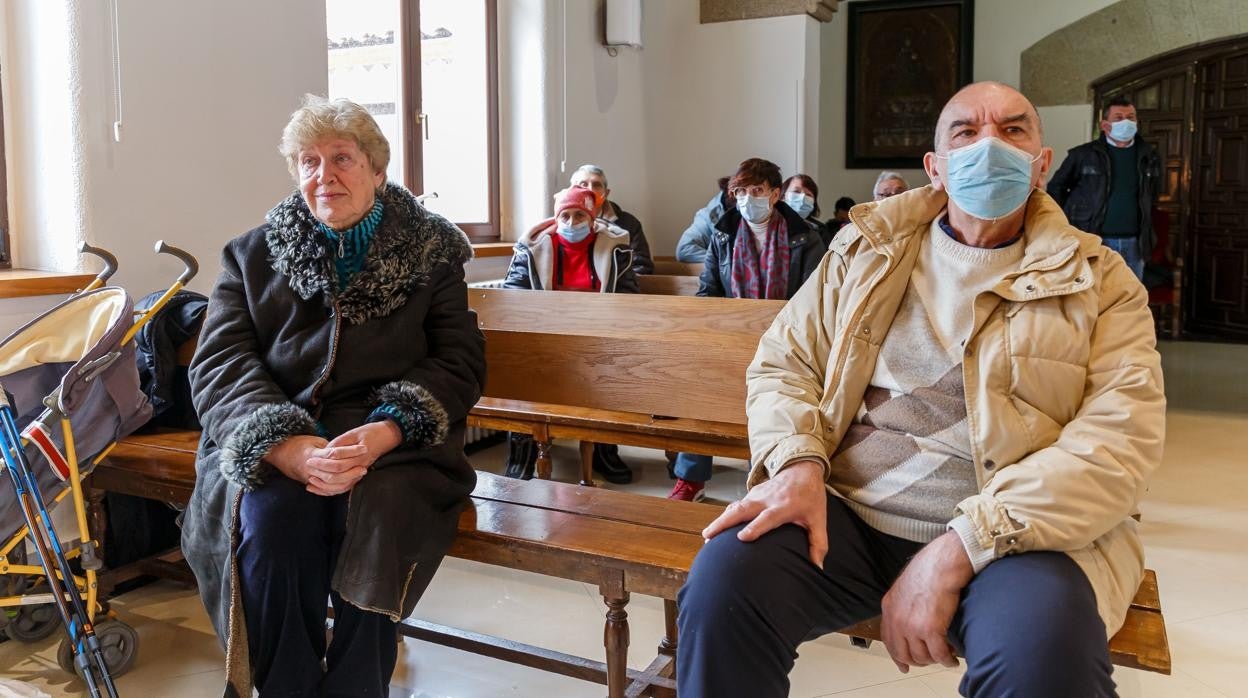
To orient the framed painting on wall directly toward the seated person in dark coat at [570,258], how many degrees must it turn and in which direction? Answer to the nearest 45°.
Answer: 0° — it already faces them

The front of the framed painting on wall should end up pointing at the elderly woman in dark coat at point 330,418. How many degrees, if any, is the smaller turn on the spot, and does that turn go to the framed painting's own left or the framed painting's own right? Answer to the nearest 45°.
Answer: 0° — it already faces them

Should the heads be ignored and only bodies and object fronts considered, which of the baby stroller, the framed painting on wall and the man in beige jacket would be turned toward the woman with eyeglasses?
the framed painting on wall

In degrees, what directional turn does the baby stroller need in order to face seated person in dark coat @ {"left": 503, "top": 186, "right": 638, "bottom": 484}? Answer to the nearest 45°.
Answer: approximately 180°

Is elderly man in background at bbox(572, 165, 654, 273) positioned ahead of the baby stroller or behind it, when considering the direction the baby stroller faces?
behind

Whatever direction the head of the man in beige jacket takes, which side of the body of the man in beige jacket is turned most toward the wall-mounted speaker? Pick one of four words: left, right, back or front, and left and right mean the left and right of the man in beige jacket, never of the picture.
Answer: back

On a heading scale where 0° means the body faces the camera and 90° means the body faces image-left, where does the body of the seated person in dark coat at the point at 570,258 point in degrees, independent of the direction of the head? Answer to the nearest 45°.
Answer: approximately 0°
